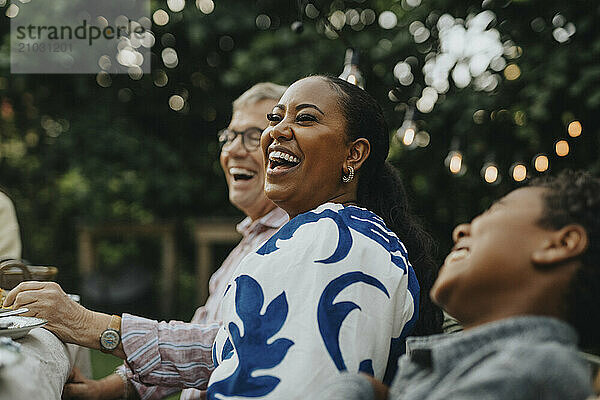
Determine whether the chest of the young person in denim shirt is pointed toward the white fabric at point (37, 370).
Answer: yes

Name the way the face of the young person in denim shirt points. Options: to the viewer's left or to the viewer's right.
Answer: to the viewer's left

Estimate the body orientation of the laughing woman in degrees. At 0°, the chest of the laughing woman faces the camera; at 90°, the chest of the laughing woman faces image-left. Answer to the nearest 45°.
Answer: approximately 90°

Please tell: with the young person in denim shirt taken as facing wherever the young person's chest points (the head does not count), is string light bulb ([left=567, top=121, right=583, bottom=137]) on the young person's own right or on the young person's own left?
on the young person's own right

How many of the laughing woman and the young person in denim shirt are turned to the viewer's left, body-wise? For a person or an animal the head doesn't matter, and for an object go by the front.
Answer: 2

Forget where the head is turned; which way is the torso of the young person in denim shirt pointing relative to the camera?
to the viewer's left

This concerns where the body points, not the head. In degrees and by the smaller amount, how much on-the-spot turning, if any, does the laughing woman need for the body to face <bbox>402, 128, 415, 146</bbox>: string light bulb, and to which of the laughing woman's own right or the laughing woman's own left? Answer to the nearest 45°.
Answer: approximately 90° to the laughing woman's own right
